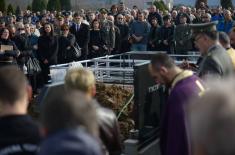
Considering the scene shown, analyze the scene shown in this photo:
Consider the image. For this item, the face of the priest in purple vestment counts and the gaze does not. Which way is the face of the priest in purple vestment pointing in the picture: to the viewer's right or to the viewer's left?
to the viewer's left

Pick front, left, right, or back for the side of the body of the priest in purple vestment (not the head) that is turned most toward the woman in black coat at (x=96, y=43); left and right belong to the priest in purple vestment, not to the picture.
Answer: right

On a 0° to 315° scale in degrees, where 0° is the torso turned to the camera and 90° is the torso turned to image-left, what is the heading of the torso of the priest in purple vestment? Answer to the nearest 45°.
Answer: approximately 90°

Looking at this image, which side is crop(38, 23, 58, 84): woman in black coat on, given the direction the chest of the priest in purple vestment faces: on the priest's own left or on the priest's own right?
on the priest's own right

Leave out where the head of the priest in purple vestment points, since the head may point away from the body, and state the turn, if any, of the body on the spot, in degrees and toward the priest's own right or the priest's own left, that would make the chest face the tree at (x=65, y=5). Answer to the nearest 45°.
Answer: approximately 90° to the priest's own right

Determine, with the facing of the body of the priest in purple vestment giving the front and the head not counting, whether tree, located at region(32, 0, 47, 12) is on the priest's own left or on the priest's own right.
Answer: on the priest's own right
